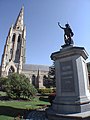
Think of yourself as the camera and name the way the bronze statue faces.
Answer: facing the viewer
